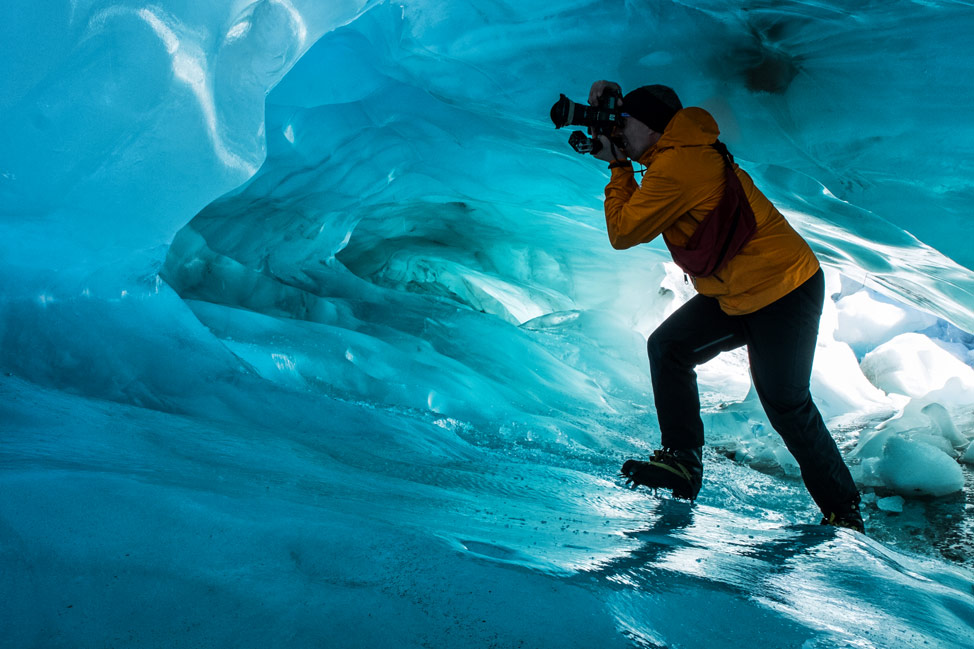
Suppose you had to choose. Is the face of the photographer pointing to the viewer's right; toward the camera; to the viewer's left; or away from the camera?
to the viewer's left

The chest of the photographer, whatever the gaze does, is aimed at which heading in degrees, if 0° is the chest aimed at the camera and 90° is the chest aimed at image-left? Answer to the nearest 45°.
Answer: approximately 90°

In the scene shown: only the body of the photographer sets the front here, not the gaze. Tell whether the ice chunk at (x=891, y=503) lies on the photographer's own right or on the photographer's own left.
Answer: on the photographer's own right

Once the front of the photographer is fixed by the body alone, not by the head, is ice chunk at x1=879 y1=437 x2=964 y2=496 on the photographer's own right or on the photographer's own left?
on the photographer's own right
